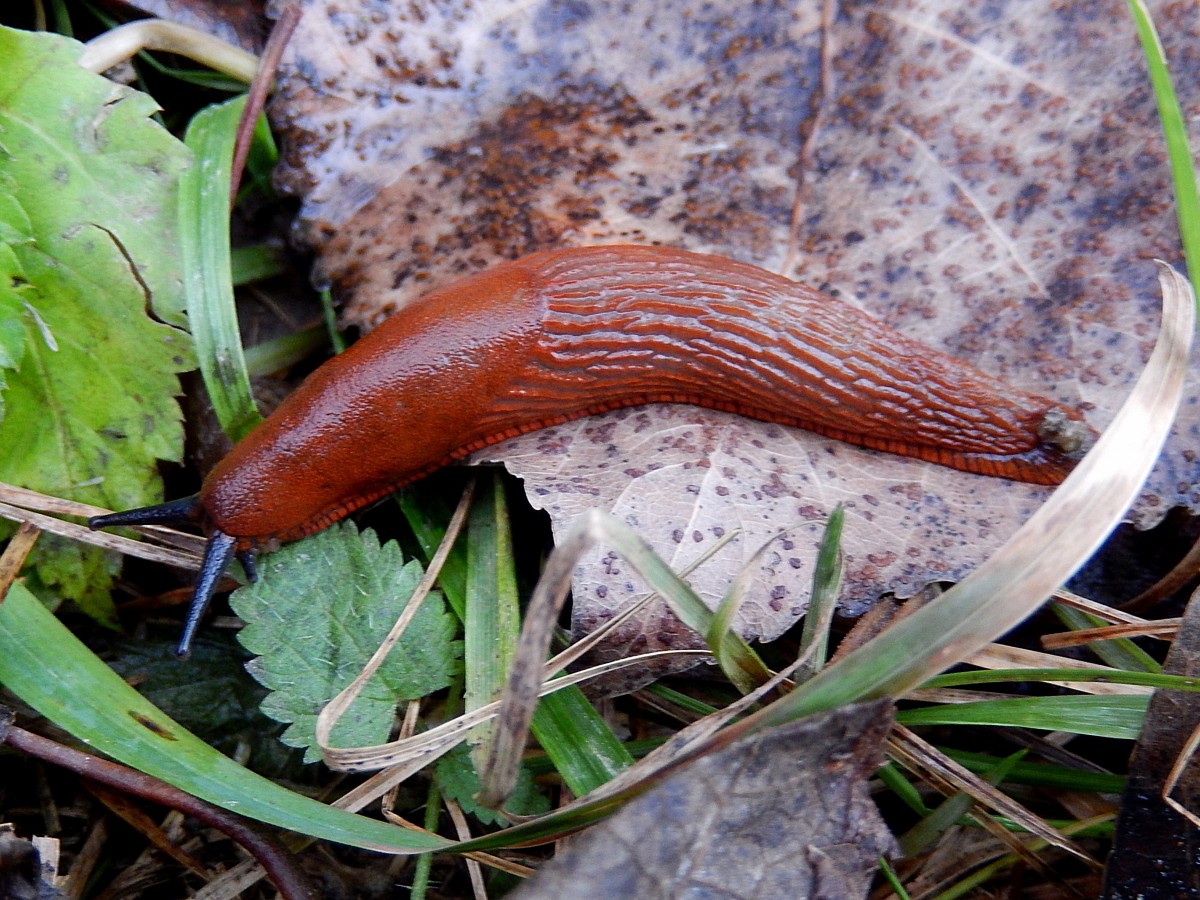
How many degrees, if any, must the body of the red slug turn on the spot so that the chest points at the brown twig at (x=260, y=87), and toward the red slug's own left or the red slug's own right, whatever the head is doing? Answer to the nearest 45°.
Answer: approximately 45° to the red slug's own right

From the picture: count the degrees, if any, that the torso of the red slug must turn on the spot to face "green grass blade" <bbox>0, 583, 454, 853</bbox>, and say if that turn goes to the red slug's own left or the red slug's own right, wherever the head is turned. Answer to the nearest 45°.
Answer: approximately 45° to the red slug's own left

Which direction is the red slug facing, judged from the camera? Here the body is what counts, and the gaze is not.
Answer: to the viewer's left

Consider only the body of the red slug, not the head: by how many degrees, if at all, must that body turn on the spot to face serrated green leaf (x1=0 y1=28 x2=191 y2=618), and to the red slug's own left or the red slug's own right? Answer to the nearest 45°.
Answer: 0° — it already faces it

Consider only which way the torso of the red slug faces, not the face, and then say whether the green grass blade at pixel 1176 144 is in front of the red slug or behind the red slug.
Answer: behind

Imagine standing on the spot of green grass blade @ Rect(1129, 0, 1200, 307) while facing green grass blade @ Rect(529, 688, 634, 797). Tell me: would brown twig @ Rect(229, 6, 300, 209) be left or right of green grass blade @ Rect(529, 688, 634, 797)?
right

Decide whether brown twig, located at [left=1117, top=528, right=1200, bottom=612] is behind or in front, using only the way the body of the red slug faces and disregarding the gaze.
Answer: behind

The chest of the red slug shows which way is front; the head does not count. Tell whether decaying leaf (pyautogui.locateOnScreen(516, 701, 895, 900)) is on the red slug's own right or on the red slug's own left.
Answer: on the red slug's own left
